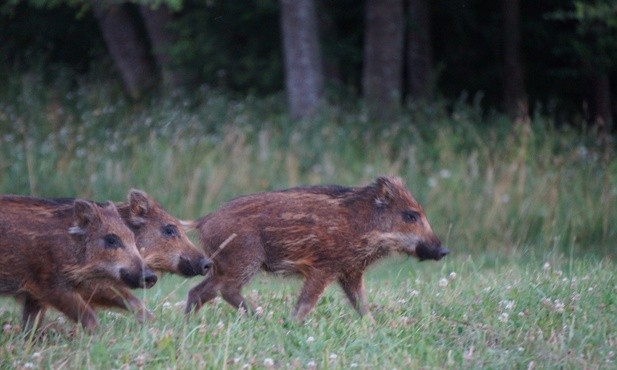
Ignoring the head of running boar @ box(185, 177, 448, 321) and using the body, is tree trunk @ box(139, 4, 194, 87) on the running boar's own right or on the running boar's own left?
on the running boar's own left

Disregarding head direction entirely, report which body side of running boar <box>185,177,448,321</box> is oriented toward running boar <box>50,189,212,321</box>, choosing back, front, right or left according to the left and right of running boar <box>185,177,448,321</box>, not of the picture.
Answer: back

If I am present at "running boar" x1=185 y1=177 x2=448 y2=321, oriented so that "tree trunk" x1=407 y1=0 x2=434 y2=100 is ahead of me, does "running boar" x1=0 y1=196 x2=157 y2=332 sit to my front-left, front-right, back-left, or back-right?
back-left

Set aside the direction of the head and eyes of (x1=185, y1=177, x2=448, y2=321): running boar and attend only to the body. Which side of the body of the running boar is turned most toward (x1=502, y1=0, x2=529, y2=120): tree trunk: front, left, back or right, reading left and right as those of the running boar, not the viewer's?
left

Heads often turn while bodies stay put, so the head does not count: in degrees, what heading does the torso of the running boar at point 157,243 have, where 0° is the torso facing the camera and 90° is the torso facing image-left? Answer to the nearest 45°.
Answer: approximately 270°

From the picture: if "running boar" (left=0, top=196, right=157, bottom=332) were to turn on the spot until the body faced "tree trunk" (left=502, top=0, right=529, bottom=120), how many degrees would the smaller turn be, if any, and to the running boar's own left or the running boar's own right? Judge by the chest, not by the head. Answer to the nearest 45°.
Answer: approximately 45° to the running boar's own left

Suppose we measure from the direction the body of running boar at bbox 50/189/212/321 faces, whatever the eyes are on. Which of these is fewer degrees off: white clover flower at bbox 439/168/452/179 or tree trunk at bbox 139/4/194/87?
the white clover flower

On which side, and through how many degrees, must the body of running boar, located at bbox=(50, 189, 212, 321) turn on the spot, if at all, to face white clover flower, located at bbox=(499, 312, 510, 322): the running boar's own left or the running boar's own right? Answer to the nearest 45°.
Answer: approximately 45° to the running boar's own right

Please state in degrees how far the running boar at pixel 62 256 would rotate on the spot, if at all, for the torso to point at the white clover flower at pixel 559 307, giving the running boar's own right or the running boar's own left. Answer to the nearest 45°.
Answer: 0° — it already faces it

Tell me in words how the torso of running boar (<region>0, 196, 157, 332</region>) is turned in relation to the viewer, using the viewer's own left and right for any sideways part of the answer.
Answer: facing to the right of the viewer

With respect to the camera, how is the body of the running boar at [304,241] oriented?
to the viewer's right
